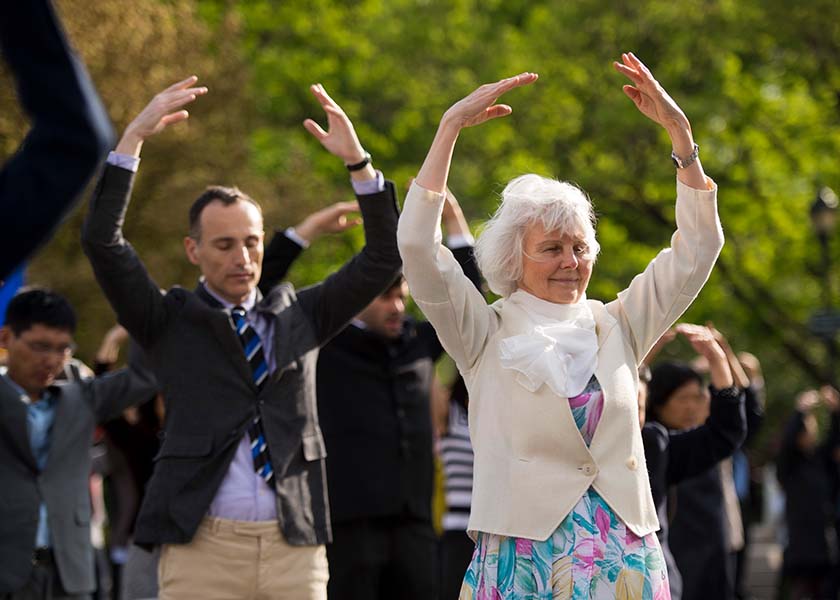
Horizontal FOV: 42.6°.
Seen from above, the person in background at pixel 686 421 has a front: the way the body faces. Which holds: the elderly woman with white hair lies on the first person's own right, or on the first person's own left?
on the first person's own right

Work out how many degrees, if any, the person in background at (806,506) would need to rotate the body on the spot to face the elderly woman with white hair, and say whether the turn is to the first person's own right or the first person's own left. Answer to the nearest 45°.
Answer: approximately 45° to the first person's own right

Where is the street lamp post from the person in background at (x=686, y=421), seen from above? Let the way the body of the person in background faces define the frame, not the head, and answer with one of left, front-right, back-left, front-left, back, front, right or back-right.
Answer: back-left

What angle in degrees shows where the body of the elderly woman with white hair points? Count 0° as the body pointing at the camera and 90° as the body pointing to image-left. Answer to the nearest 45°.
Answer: approximately 315°
